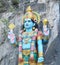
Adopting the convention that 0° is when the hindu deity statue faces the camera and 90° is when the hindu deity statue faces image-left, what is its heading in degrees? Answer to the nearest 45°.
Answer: approximately 45°
